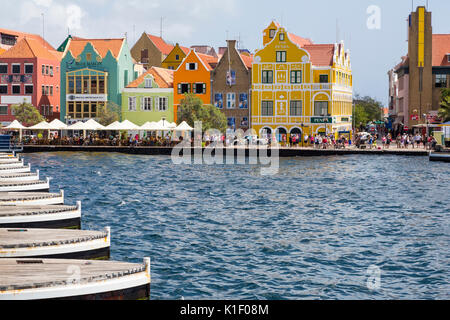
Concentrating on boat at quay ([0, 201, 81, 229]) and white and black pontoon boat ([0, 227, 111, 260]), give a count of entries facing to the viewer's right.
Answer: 2

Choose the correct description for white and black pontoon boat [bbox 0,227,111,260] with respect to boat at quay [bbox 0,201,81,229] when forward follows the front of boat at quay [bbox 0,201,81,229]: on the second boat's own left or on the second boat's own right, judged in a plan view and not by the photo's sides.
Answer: on the second boat's own right

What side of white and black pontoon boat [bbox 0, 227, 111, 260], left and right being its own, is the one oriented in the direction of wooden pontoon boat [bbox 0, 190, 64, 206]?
left

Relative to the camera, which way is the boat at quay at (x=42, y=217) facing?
to the viewer's right

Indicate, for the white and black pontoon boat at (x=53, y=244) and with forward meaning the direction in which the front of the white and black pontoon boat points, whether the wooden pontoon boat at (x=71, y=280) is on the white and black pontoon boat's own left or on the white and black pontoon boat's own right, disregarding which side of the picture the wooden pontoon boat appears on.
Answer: on the white and black pontoon boat's own right

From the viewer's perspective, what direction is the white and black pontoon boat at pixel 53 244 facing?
to the viewer's right

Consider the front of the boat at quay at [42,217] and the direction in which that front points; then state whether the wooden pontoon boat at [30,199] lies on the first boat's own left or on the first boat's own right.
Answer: on the first boat's own left

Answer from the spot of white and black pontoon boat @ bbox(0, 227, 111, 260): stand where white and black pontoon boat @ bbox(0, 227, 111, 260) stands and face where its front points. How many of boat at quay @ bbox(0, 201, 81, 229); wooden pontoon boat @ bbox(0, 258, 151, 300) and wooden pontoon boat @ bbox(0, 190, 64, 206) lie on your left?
2

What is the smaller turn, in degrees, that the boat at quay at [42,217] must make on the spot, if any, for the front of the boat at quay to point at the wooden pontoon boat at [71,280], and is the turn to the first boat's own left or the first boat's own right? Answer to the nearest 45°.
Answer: approximately 90° to the first boat's own right

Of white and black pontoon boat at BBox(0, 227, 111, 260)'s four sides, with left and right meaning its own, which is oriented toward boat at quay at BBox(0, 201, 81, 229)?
left
